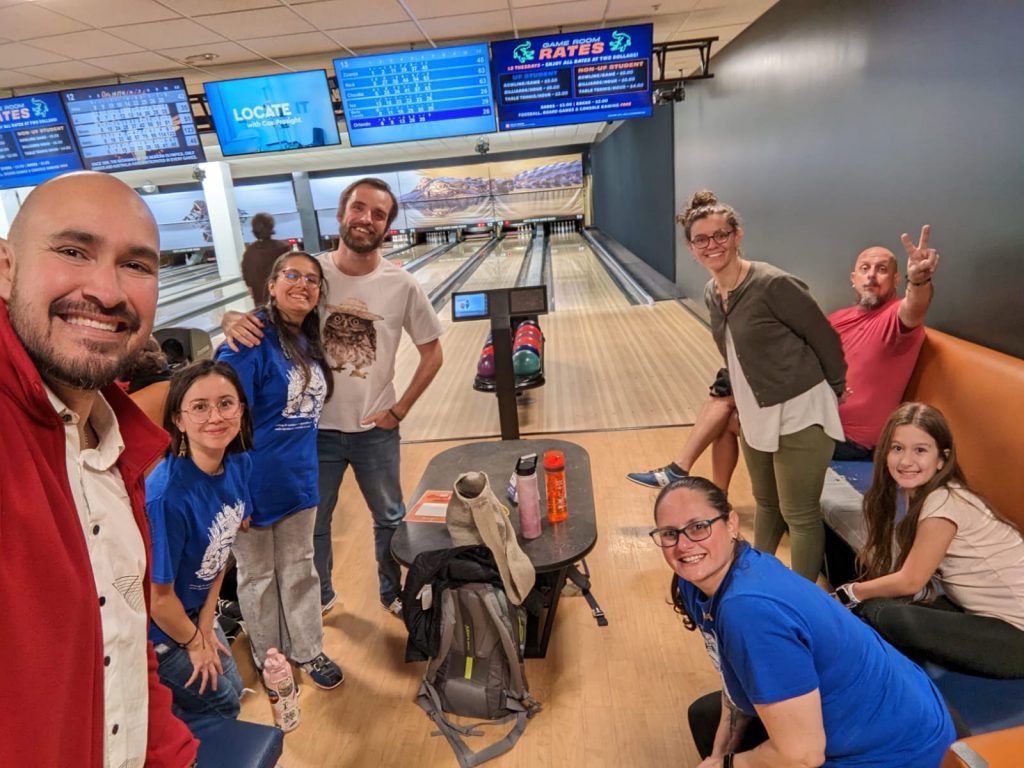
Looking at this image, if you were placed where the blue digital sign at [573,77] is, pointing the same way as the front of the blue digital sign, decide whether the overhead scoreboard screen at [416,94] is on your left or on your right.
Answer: on your right

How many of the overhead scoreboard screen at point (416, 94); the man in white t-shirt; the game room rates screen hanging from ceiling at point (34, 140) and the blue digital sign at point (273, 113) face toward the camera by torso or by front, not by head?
4

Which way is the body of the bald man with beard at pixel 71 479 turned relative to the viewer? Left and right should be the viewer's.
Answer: facing the viewer and to the right of the viewer

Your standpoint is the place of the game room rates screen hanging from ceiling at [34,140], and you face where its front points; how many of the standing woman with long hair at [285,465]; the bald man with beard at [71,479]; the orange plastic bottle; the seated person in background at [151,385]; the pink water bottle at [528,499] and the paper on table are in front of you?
6

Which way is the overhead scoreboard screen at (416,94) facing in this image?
toward the camera

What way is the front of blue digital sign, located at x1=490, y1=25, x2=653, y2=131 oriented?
toward the camera

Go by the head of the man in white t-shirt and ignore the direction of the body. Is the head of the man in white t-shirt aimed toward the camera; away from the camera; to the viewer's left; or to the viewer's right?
toward the camera

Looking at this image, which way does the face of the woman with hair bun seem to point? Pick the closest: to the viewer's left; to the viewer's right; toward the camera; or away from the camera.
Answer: toward the camera

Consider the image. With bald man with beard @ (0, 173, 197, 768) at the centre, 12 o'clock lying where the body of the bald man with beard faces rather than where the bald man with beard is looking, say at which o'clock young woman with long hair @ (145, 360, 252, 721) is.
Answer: The young woman with long hair is roughly at 8 o'clock from the bald man with beard.

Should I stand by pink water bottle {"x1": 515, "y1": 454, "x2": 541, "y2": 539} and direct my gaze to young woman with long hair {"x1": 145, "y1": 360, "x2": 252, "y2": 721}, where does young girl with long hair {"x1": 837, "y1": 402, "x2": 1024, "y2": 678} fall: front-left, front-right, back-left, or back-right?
back-left

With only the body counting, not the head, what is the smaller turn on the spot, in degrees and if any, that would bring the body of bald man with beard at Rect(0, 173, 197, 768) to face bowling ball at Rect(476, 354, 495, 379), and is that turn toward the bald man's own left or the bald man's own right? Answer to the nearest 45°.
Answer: approximately 90° to the bald man's own left

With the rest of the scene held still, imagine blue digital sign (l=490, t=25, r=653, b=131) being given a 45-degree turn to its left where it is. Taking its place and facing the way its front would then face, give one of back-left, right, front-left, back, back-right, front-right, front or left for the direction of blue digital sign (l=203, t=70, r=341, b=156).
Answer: back-right

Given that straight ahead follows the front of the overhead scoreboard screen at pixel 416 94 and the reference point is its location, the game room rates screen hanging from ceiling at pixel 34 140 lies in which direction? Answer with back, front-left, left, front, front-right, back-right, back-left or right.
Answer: right

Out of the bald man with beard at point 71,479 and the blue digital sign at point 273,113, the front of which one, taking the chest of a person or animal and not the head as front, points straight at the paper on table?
the blue digital sign

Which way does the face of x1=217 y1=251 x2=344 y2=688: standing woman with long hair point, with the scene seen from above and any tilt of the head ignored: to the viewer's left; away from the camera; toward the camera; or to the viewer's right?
toward the camera

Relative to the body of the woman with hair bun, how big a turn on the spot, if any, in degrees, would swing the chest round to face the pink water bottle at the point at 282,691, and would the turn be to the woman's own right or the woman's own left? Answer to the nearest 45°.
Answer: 0° — they already face it

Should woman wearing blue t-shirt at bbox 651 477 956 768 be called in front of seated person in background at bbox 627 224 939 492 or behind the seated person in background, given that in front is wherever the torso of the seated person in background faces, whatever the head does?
in front

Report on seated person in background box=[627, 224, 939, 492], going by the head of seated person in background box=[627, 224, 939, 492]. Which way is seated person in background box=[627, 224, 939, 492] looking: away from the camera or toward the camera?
toward the camera

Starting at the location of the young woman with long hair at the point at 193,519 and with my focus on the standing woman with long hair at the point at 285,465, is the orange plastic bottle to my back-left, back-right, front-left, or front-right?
front-right
